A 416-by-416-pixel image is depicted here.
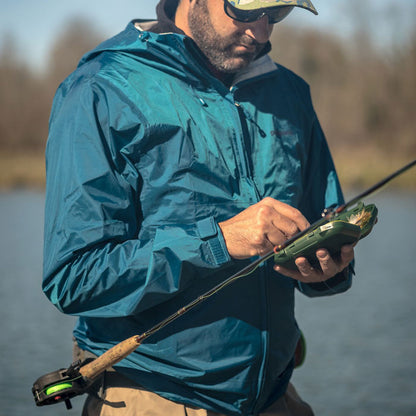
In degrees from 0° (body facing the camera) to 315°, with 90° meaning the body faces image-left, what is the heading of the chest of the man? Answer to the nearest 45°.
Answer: approximately 315°
